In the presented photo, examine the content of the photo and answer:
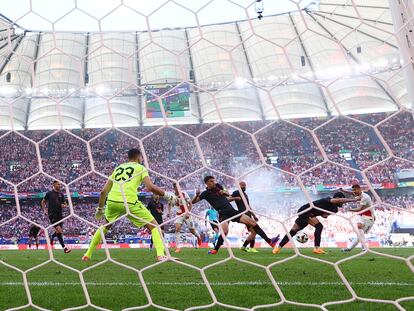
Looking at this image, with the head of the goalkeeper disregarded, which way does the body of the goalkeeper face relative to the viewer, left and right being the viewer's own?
facing away from the viewer and to the right of the viewer
